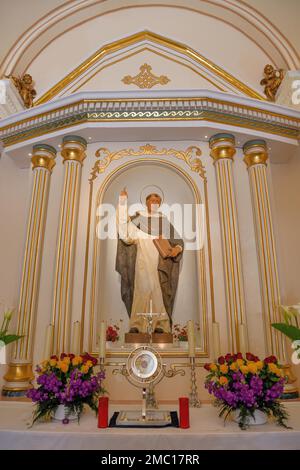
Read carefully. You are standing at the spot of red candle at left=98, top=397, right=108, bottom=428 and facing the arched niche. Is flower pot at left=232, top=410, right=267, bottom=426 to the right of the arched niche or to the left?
right

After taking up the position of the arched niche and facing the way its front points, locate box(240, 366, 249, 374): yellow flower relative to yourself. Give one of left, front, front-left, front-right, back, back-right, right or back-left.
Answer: front

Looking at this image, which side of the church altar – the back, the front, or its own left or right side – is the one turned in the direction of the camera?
front

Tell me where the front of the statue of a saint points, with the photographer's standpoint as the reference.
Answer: facing the viewer

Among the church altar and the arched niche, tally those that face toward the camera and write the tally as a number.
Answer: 2

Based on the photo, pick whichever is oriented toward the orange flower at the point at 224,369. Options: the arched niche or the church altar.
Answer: the arched niche

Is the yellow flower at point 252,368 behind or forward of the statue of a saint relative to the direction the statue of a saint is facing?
forward

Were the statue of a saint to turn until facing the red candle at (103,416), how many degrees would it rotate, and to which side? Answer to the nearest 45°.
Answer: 0° — it already faces it

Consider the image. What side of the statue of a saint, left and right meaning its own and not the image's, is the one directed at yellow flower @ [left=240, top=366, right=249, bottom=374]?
front

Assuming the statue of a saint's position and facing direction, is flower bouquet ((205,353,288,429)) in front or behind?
in front

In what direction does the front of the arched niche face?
toward the camera

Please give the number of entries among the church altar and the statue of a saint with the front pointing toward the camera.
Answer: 2

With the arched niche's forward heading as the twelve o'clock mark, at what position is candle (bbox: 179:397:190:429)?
The candle is roughly at 12 o'clock from the arched niche.

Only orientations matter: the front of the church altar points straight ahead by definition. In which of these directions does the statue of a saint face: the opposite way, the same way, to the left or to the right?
the same way

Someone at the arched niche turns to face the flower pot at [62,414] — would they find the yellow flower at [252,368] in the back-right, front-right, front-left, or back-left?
front-left
